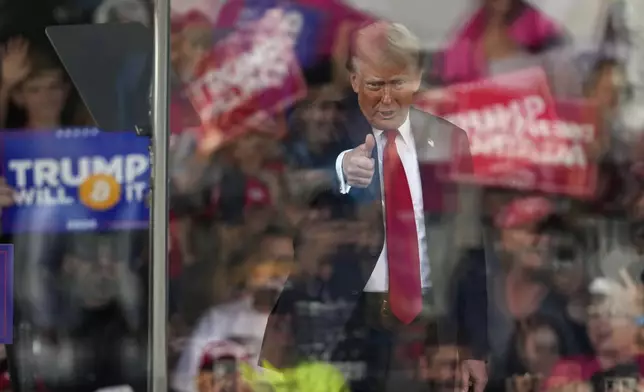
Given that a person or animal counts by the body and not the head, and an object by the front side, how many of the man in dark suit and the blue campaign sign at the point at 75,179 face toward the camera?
2

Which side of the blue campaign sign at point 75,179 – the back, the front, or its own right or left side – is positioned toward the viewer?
front

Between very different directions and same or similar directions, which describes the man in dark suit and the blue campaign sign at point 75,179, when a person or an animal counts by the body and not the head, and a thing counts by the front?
same or similar directions

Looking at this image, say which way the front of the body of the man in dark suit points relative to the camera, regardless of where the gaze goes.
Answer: toward the camera

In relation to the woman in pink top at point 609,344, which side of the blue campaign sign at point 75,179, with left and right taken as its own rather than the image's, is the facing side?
left
